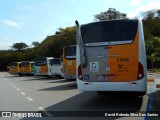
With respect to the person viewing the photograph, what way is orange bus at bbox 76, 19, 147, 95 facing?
facing away from the viewer

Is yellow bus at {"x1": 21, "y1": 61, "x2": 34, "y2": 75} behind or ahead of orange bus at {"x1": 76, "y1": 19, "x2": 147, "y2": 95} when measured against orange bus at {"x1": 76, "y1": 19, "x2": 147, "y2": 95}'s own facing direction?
ahead
